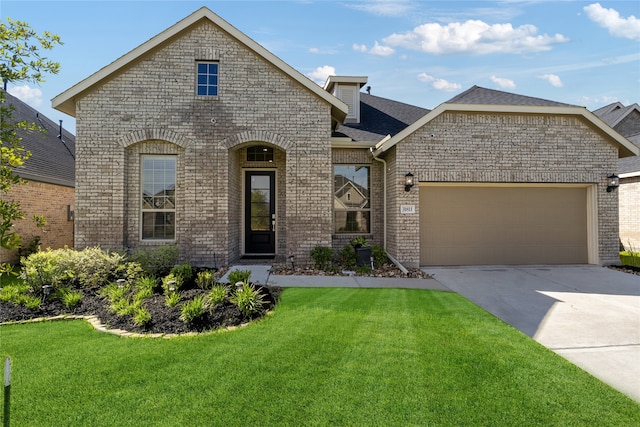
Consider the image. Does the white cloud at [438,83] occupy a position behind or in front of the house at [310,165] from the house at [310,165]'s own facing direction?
behind

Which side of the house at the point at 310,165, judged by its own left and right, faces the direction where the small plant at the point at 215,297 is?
front

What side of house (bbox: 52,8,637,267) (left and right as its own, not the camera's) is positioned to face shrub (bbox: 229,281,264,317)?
front

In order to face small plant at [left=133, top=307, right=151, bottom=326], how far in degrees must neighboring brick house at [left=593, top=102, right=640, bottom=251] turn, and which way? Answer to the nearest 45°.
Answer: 0° — it already faces it

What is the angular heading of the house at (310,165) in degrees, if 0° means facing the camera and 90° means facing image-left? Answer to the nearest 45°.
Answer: approximately 0°

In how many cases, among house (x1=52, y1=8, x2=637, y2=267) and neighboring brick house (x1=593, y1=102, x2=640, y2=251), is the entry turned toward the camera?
2

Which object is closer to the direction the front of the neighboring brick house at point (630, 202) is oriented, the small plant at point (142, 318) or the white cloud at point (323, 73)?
the small plant

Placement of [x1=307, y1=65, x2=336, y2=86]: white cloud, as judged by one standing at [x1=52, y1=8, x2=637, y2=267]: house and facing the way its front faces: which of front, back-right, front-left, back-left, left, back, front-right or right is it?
back

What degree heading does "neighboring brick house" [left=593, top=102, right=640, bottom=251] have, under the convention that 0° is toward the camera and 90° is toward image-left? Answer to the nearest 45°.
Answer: approximately 0°
